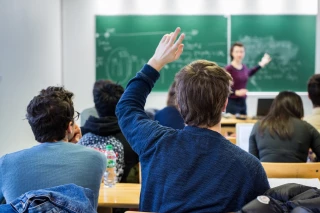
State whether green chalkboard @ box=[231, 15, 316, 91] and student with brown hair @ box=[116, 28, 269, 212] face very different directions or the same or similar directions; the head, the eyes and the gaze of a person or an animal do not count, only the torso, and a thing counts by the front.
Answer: very different directions

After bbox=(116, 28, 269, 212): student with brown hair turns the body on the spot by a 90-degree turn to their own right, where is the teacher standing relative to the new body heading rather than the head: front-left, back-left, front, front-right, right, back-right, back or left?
left

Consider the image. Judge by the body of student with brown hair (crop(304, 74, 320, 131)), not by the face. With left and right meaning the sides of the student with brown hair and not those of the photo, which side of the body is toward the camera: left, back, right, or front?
back

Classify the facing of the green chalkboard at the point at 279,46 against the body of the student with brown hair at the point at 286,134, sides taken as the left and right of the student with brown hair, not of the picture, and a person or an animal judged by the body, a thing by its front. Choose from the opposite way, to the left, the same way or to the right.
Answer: the opposite way

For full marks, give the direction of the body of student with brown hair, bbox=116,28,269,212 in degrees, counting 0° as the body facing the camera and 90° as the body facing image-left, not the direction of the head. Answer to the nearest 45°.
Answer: approximately 180°

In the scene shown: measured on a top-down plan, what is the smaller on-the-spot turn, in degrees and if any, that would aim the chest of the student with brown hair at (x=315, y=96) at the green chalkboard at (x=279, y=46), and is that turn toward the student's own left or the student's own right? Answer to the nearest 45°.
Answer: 0° — they already face it

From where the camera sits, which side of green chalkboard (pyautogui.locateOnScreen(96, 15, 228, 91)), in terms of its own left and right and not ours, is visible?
front

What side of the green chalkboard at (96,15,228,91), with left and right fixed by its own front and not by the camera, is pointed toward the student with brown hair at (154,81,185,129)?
front

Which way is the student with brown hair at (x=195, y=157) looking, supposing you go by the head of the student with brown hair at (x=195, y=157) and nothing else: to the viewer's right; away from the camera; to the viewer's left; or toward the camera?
away from the camera

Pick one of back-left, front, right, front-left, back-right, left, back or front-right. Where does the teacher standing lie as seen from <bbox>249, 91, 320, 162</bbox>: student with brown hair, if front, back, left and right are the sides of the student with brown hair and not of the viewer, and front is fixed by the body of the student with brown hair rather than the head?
front

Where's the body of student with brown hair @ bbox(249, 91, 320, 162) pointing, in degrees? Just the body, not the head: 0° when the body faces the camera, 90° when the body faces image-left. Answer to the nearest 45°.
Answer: approximately 180°

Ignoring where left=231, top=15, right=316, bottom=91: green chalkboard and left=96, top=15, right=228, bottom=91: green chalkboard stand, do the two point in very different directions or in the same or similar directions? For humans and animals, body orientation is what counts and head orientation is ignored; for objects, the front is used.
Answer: same or similar directions

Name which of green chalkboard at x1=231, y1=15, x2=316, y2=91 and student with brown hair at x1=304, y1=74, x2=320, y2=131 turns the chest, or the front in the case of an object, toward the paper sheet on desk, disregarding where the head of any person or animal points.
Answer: the green chalkboard

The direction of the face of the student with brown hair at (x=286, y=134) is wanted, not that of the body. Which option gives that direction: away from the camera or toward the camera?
away from the camera

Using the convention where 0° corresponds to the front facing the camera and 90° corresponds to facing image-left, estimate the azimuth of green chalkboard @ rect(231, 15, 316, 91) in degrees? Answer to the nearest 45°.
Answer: approximately 0°

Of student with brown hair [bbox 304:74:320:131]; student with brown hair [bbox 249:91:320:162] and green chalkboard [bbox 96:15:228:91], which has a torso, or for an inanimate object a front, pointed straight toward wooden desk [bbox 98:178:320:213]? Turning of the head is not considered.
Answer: the green chalkboard

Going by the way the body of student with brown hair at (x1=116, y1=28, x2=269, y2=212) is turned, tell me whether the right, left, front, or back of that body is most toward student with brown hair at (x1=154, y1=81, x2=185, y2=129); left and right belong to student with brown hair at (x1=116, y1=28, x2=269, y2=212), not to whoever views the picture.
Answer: front

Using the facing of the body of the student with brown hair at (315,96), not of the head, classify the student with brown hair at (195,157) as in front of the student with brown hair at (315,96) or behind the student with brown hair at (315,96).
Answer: behind

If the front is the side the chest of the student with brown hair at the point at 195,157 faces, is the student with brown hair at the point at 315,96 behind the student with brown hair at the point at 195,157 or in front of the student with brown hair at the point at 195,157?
in front

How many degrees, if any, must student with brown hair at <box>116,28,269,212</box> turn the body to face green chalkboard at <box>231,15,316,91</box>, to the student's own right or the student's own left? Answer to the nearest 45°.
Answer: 0° — they already face it
